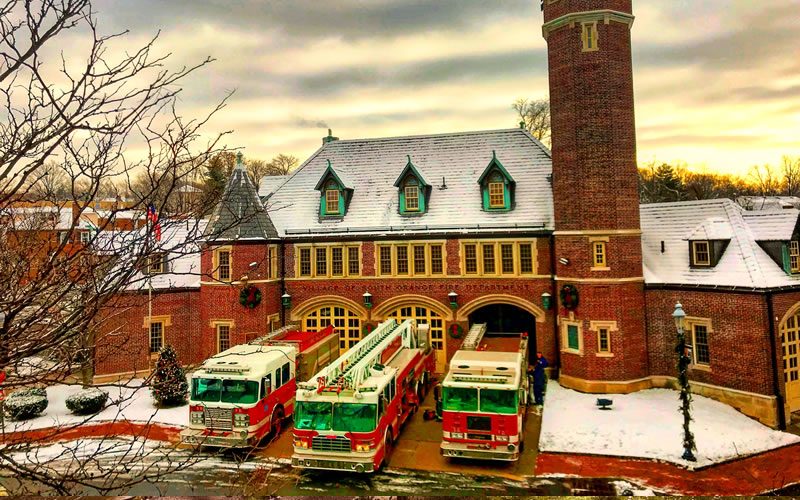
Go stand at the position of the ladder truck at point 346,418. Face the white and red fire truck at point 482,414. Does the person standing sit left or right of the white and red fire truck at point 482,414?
left

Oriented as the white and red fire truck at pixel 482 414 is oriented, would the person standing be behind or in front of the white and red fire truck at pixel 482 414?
behind

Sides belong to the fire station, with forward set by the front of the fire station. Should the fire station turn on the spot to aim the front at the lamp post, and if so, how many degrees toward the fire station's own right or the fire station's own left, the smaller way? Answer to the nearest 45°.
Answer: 0° — it already faces it

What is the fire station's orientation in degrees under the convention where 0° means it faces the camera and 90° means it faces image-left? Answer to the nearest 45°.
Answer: approximately 0°

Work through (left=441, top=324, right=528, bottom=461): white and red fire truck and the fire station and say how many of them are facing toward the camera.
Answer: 2

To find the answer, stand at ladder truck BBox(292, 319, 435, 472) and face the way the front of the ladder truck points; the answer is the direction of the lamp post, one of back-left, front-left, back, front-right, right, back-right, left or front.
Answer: back-left

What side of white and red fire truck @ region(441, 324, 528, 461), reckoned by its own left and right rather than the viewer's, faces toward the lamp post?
left

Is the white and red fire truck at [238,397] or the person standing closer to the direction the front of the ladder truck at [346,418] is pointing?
the white and red fire truck

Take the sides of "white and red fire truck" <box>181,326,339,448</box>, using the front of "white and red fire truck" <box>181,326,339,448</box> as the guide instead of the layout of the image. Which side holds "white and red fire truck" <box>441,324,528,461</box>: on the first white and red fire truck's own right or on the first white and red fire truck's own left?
on the first white and red fire truck's own left

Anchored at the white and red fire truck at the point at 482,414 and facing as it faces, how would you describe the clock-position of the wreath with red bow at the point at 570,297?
The wreath with red bow is roughly at 7 o'clock from the white and red fire truck.

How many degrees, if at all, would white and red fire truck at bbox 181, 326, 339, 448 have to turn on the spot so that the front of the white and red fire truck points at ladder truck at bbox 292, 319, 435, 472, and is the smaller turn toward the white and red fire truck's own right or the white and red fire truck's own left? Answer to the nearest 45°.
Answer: approximately 90° to the white and red fire truck's own left
